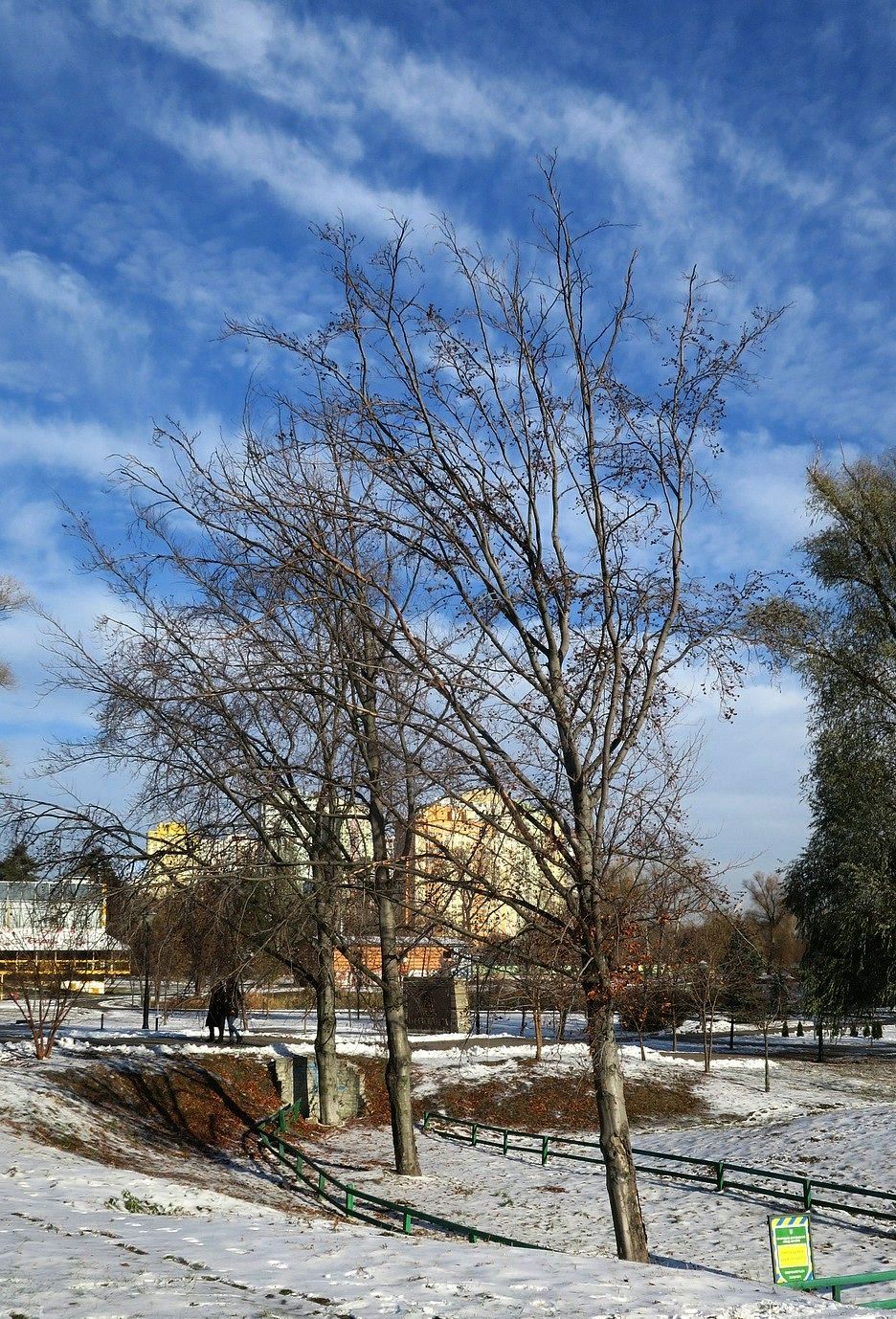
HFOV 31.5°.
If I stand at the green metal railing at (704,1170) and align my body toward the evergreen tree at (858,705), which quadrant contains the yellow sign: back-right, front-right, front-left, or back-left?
back-right

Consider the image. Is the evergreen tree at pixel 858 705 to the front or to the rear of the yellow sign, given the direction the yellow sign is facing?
to the rear

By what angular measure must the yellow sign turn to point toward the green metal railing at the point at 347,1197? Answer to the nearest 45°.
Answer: approximately 135° to its right

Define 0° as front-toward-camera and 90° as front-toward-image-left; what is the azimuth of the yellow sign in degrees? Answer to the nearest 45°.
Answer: approximately 0°

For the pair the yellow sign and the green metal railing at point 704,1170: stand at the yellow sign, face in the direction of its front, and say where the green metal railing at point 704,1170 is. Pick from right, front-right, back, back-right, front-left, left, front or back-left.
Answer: back
